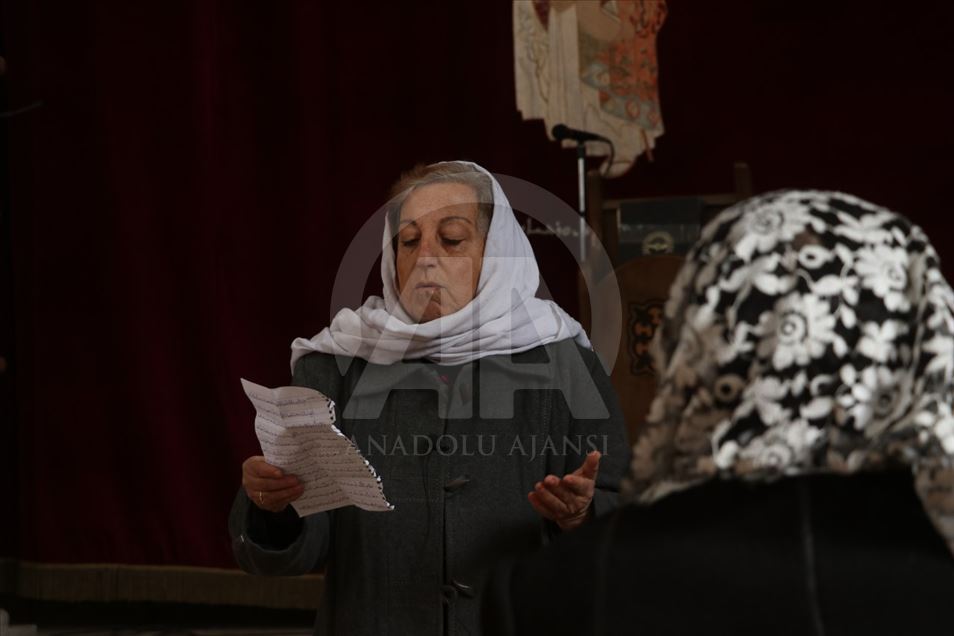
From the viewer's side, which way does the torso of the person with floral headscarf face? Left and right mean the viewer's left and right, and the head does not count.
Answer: facing away from the viewer

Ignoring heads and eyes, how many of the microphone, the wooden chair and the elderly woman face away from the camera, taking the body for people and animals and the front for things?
0

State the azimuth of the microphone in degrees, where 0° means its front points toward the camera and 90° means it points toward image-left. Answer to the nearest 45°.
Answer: approximately 90°

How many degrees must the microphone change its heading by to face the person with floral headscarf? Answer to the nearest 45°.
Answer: approximately 90° to its left

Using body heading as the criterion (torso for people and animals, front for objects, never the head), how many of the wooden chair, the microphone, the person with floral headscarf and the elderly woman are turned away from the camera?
1

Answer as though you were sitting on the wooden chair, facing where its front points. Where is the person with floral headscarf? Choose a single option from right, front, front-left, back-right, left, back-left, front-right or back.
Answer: front

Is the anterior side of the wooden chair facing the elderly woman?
yes

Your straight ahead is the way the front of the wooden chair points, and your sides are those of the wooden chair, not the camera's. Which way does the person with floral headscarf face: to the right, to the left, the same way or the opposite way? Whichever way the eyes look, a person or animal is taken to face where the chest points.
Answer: the opposite way

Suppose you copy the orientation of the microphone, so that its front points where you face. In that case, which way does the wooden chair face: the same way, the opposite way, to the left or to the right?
to the left

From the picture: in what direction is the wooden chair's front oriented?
toward the camera

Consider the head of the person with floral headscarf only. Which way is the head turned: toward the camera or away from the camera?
away from the camera

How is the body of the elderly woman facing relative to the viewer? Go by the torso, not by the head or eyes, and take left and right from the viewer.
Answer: facing the viewer

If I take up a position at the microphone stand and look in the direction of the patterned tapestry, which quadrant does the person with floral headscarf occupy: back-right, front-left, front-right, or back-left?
back-right

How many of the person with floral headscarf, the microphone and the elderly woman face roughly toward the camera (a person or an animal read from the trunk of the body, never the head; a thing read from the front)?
1
